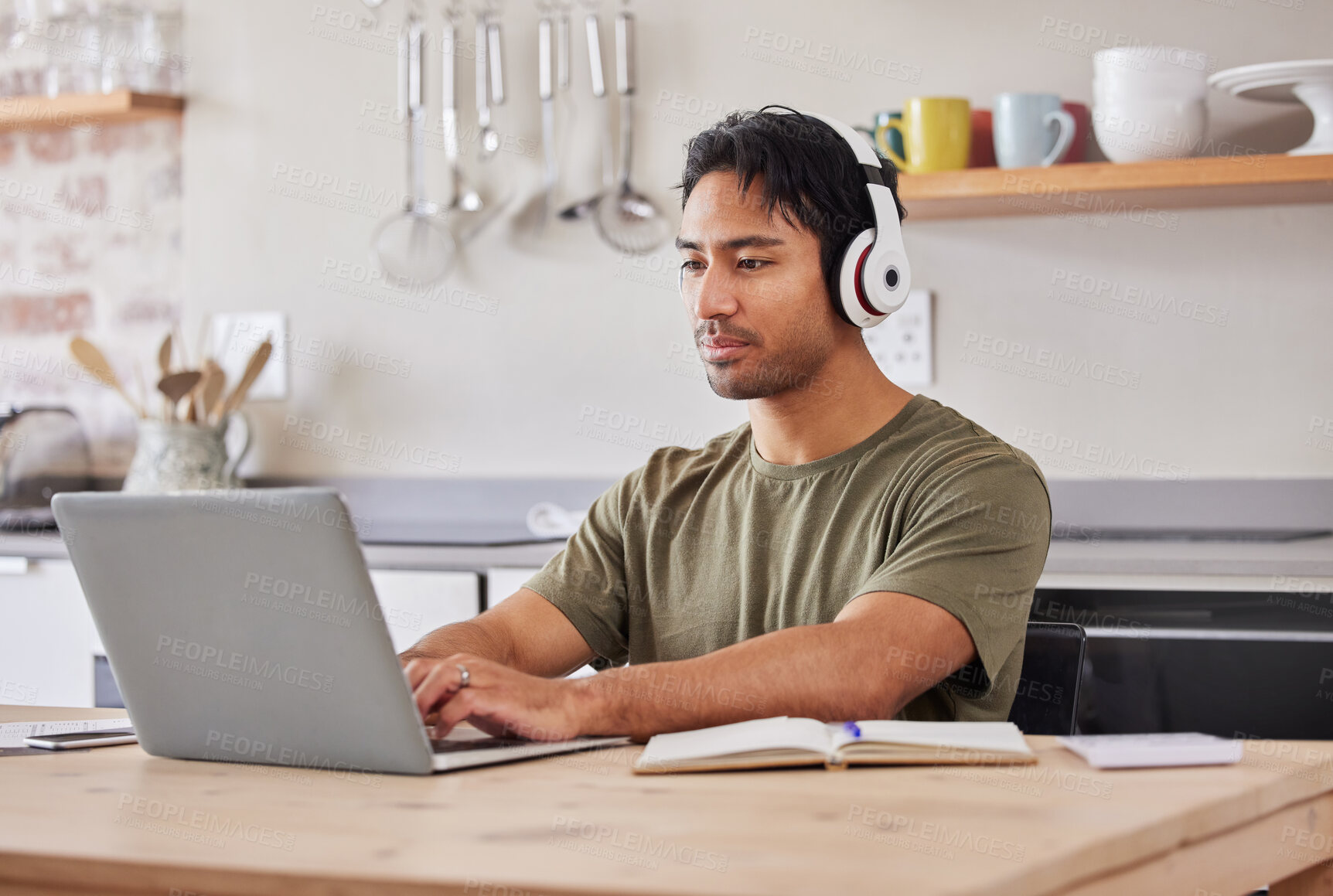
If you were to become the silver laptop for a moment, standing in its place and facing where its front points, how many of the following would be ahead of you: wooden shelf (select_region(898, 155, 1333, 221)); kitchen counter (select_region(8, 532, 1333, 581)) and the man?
3

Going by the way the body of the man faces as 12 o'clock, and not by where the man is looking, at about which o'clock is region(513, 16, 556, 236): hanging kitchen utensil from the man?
The hanging kitchen utensil is roughly at 4 o'clock from the man.

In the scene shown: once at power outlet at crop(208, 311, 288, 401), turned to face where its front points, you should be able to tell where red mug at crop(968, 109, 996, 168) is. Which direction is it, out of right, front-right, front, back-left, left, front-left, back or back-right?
front-left

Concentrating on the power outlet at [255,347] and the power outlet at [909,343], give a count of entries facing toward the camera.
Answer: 2

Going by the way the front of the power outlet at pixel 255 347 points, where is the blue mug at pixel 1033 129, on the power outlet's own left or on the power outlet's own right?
on the power outlet's own left

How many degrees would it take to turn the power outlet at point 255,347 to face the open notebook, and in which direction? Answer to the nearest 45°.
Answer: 0° — it already faces it

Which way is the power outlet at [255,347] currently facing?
toward the camera

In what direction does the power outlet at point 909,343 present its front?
toward the camera

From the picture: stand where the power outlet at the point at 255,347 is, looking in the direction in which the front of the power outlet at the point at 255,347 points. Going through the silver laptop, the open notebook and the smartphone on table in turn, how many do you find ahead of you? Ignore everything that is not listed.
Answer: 3

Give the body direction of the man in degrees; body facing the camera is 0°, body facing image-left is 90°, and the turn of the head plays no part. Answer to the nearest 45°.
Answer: approximately 45°

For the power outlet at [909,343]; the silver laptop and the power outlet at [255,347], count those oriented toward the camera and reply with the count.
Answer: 2

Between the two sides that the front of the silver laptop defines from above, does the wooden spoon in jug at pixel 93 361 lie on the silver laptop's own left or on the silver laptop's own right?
on the silver laptop's own left

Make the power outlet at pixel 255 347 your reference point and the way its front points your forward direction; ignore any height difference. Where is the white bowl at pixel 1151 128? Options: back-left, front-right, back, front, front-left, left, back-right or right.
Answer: front-left

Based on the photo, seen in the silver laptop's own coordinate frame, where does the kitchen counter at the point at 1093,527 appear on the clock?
The kitchen counter is roughly at 12 o'clock from the silver laptop.

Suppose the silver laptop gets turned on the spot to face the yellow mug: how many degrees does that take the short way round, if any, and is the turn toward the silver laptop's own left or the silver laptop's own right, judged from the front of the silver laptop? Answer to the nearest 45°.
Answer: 0° — it already faces it

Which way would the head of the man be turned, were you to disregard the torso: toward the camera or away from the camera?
toward the camera
